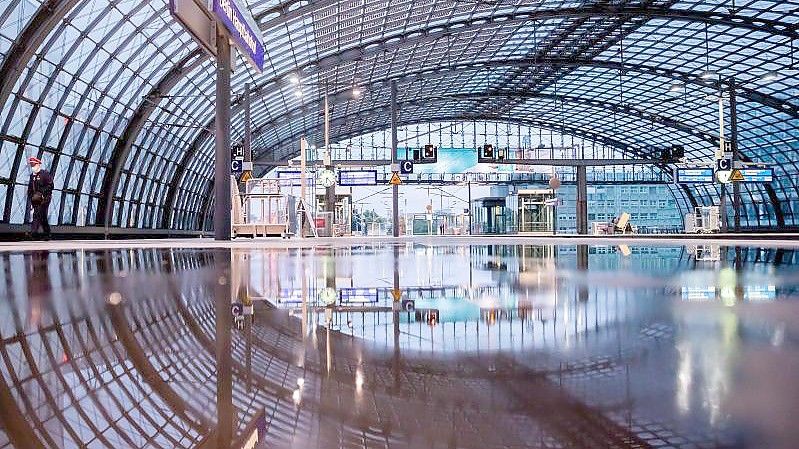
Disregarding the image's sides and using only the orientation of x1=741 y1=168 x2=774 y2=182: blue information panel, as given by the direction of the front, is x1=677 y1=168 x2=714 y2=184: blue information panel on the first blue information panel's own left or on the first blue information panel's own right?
on the first blue information panel's own right

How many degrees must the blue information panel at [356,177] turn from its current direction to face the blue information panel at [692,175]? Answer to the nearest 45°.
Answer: approximately 90° to its left

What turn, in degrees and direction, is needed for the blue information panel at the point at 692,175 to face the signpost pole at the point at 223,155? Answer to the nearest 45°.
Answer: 0° — it already faces it

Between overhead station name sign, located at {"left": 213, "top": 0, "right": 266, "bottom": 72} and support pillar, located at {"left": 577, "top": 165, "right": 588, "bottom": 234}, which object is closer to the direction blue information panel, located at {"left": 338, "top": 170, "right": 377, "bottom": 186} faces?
the overhead station name sign

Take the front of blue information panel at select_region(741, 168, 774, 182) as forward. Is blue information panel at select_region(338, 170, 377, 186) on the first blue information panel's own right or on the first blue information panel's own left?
on the first blue information panel's own right

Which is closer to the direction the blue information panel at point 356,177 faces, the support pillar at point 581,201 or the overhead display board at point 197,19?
the overhead display board

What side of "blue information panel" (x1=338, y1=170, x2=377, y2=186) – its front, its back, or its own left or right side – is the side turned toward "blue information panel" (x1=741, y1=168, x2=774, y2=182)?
left

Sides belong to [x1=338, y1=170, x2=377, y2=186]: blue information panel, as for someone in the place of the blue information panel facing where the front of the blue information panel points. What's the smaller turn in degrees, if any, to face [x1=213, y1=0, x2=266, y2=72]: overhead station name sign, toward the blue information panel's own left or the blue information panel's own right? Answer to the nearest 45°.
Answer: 0° — it already faces it
